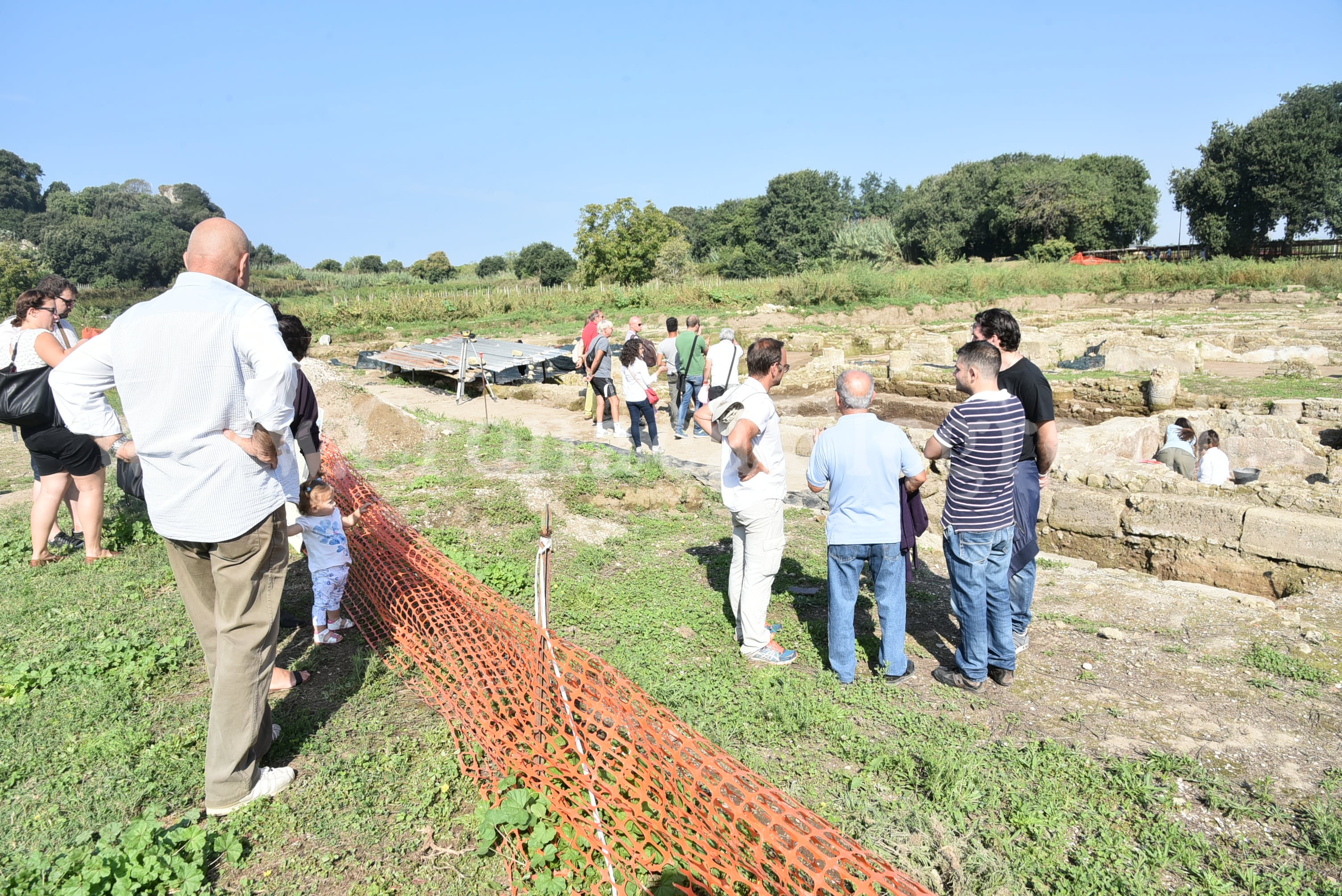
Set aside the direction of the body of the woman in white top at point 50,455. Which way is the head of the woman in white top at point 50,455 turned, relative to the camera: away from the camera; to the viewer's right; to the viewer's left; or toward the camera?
to the viewer's right

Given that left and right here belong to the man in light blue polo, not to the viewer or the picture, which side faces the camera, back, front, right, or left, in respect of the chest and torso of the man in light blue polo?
back

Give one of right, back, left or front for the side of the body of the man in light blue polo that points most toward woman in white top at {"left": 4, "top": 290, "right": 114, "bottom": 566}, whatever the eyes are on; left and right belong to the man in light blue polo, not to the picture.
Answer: left

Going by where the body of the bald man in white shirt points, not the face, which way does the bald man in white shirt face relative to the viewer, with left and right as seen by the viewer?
facing away from the viewer and to the right of the viewer

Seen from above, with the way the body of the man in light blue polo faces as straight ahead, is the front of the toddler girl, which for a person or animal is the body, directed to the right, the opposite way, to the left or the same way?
to the right

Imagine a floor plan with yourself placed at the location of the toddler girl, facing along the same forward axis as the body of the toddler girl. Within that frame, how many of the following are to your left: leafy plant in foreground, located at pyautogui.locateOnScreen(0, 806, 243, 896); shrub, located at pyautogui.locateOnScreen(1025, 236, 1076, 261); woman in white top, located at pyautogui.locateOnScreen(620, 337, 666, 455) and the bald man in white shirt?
2

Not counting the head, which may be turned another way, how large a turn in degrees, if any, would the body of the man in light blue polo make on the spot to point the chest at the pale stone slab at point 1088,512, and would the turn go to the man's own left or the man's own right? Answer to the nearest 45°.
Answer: approximately 45° to the man's own right

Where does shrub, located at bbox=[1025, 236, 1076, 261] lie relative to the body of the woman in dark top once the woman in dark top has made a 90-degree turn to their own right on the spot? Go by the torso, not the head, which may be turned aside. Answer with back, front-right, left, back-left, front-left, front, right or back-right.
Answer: left

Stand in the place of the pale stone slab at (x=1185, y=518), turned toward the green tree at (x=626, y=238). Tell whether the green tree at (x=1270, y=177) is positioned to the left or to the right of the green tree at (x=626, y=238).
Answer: right
